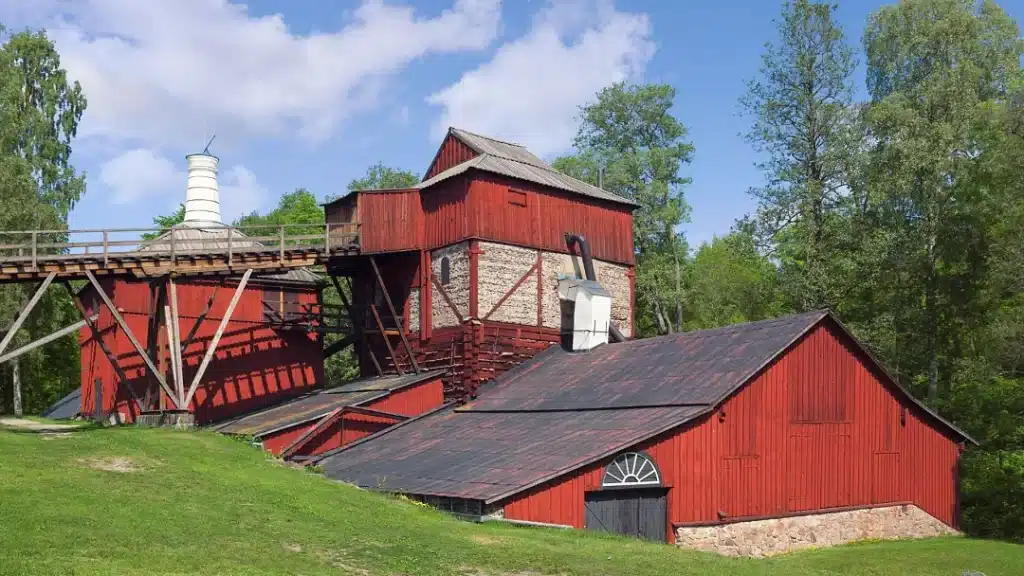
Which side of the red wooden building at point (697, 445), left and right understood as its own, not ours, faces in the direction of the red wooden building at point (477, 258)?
back

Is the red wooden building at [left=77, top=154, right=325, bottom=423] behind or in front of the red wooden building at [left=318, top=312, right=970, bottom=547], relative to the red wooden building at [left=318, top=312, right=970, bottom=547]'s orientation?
behind

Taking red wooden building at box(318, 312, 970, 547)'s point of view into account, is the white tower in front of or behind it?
behind

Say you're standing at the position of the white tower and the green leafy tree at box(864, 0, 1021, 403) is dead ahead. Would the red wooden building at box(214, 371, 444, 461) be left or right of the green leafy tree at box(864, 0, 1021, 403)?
right

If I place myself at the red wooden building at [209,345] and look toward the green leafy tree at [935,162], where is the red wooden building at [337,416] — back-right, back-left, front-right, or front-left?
front-right

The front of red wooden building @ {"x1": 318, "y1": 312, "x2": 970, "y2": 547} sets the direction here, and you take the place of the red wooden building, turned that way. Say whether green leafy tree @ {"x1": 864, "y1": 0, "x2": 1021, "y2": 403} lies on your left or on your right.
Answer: on your left

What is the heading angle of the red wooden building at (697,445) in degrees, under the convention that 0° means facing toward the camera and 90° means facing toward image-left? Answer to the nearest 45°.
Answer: approximately 315°
